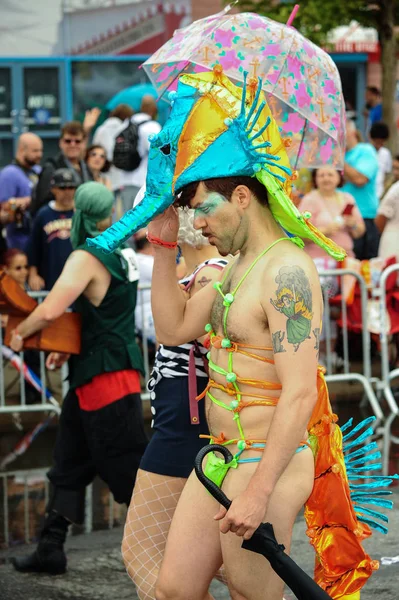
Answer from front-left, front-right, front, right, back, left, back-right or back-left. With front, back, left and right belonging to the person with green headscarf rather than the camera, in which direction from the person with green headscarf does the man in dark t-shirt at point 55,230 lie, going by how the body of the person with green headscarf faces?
front-right

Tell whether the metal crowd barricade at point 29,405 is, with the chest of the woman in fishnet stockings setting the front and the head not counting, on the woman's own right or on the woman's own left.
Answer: on the woman's own right

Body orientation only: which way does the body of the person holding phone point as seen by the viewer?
toward the camera

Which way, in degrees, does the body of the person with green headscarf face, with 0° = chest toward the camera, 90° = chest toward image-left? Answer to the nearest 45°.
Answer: approximately 135°

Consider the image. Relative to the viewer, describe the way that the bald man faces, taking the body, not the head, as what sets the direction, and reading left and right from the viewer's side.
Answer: facing the viewer and to the right of the viewer

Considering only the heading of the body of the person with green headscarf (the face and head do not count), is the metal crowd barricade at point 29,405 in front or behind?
in front

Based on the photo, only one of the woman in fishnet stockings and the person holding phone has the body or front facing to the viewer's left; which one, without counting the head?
the woman in fishnet stockings

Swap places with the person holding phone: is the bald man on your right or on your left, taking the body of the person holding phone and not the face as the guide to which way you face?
on your right

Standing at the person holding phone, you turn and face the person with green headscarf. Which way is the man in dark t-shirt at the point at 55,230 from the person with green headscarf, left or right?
right

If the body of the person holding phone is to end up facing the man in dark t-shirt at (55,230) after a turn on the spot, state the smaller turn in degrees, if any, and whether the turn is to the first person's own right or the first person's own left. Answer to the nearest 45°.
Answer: approximately 45° to the first person's own right

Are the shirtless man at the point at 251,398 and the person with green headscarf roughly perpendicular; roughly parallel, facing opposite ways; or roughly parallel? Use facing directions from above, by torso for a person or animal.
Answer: roughly perpendicular

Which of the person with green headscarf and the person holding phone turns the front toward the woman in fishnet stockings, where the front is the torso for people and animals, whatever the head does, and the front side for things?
the person holding phone
